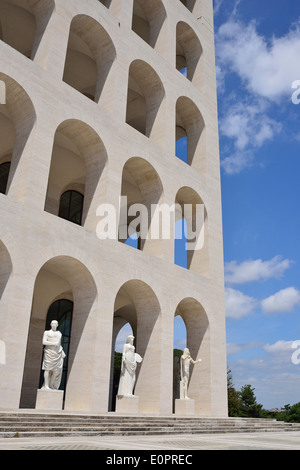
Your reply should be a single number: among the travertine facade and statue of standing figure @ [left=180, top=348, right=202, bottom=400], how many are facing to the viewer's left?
0

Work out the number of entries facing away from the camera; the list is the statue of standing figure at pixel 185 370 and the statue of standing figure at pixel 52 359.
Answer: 0

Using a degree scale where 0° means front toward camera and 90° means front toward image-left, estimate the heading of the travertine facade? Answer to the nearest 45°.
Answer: approximately 315°

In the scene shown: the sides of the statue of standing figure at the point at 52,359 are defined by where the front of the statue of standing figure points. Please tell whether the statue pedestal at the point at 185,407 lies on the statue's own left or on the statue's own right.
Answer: on the statue's own left

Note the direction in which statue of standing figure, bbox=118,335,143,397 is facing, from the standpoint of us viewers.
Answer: facing the viewer and to the right of the viewer

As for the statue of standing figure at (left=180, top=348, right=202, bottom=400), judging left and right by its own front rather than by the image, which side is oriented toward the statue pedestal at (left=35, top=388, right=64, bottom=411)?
right

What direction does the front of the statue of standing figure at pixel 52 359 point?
toward the camera

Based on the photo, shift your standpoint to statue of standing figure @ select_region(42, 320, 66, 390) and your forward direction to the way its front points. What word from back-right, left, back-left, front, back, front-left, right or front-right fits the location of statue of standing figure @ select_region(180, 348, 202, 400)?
back-left

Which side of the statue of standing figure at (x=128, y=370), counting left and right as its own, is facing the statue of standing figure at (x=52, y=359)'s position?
right
